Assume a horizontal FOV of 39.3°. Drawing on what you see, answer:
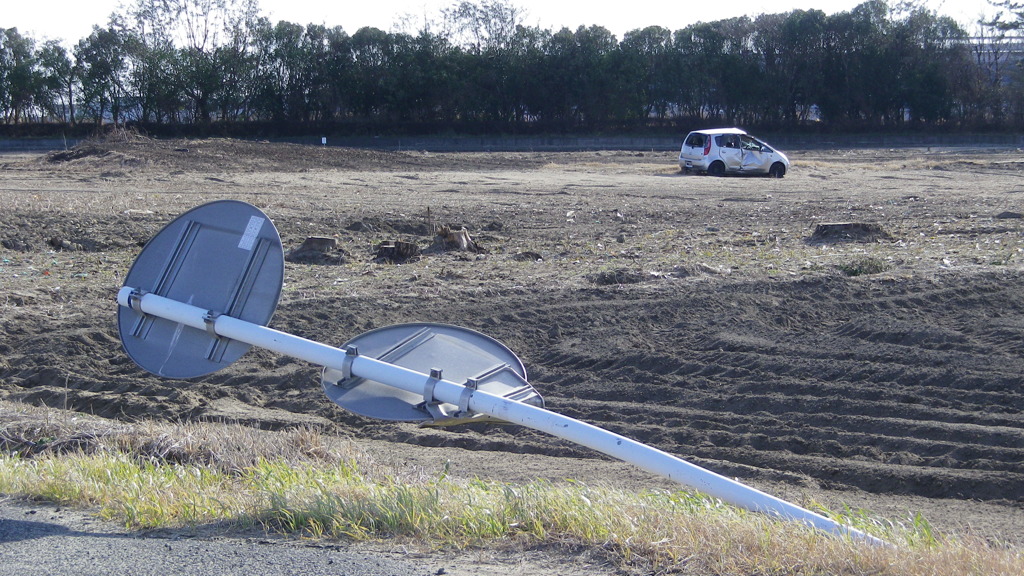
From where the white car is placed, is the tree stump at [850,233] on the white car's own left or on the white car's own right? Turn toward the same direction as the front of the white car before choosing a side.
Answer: on the white car's own right

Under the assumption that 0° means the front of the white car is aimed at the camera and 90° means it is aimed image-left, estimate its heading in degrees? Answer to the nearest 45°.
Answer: approximately 225°
